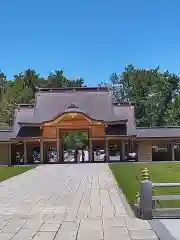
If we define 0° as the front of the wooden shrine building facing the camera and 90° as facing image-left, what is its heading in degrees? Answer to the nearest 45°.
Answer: approximately 0°
